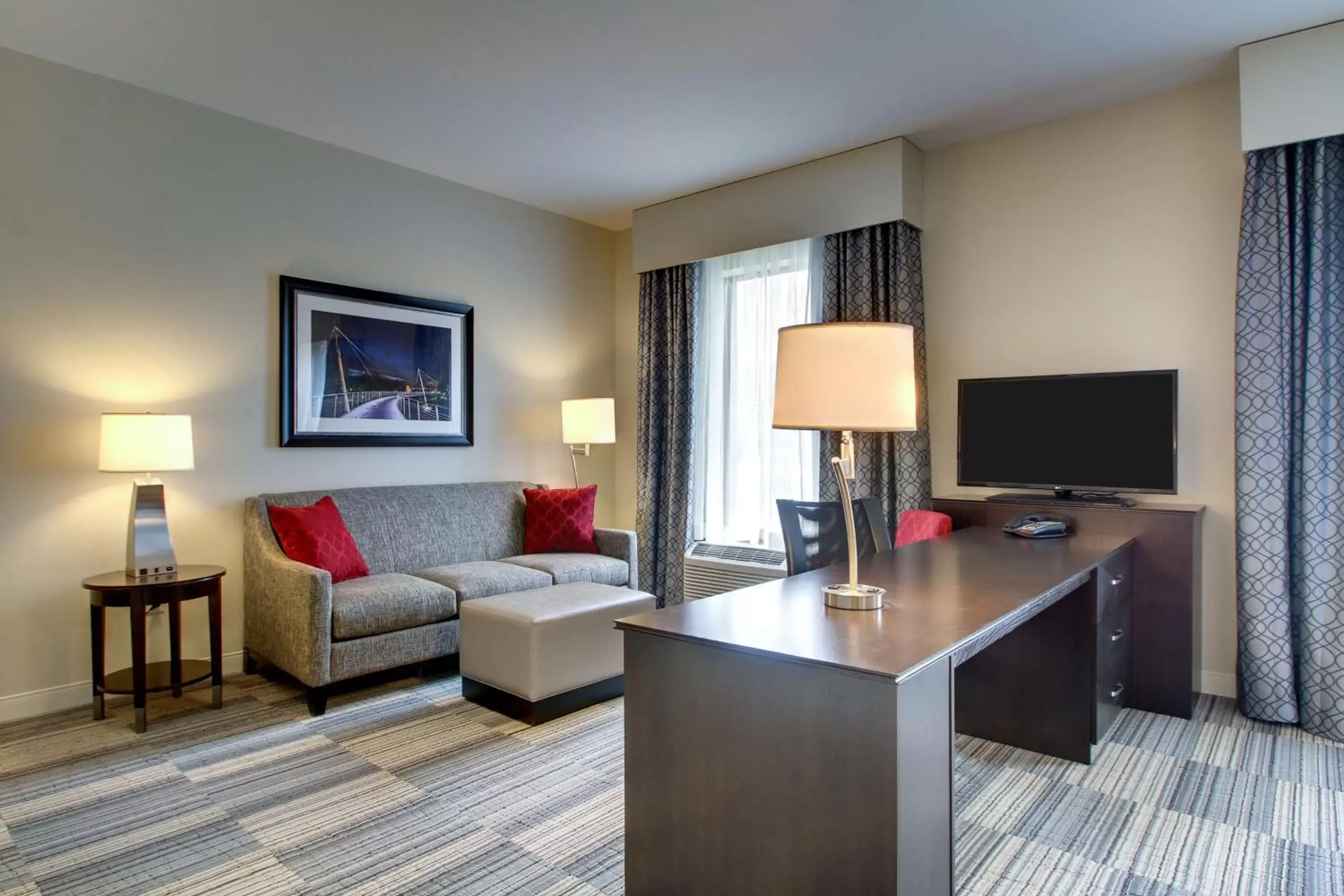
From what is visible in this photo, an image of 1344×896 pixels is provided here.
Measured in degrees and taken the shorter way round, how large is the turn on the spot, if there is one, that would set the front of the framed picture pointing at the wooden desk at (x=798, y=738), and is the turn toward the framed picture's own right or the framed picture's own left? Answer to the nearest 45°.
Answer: approximately 45° to the framed picture's own right

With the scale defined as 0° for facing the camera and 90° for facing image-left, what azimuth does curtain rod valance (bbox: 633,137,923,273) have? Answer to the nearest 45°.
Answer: approximately 45°

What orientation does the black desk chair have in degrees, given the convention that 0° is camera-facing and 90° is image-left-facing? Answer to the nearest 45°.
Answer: approximately 315°

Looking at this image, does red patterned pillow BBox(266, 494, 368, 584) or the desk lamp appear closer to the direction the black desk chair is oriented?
the desk lamp

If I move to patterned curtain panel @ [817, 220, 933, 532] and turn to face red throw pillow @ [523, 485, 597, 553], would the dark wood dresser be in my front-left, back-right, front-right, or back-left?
back-left

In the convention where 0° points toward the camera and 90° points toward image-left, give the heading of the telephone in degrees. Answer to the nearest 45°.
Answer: approximately 45°
